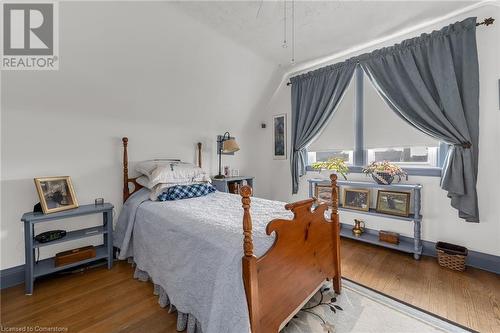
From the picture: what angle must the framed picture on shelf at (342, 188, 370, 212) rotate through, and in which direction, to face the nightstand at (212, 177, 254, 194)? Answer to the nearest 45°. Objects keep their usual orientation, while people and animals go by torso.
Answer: approximately 45° to its right

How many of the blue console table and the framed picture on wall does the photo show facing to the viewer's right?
0

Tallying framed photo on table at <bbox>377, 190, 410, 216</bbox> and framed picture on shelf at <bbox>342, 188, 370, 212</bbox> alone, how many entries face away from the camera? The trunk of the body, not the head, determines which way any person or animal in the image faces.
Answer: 0

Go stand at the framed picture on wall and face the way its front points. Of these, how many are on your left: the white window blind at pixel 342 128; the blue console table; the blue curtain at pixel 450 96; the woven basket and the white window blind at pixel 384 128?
5

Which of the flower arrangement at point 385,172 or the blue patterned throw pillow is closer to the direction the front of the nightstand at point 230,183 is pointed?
the flower arrangement
